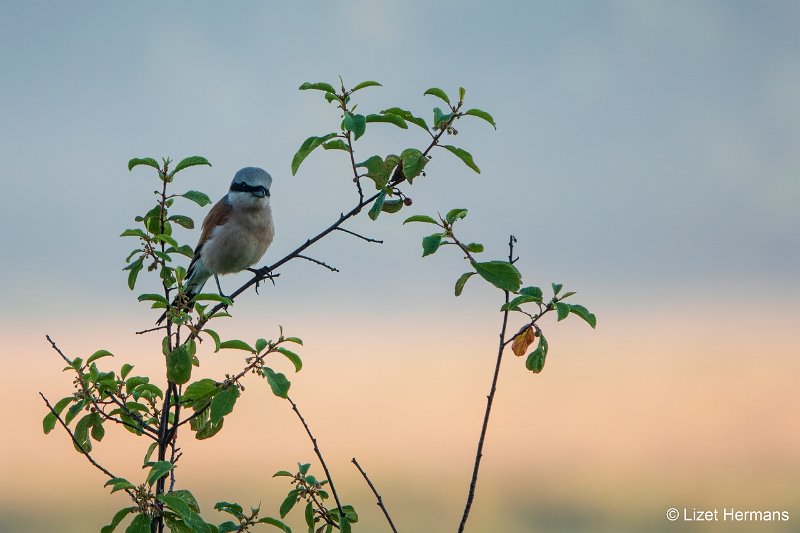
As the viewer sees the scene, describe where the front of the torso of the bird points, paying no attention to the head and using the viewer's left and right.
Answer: facing the viewer and to the right of the viewer
